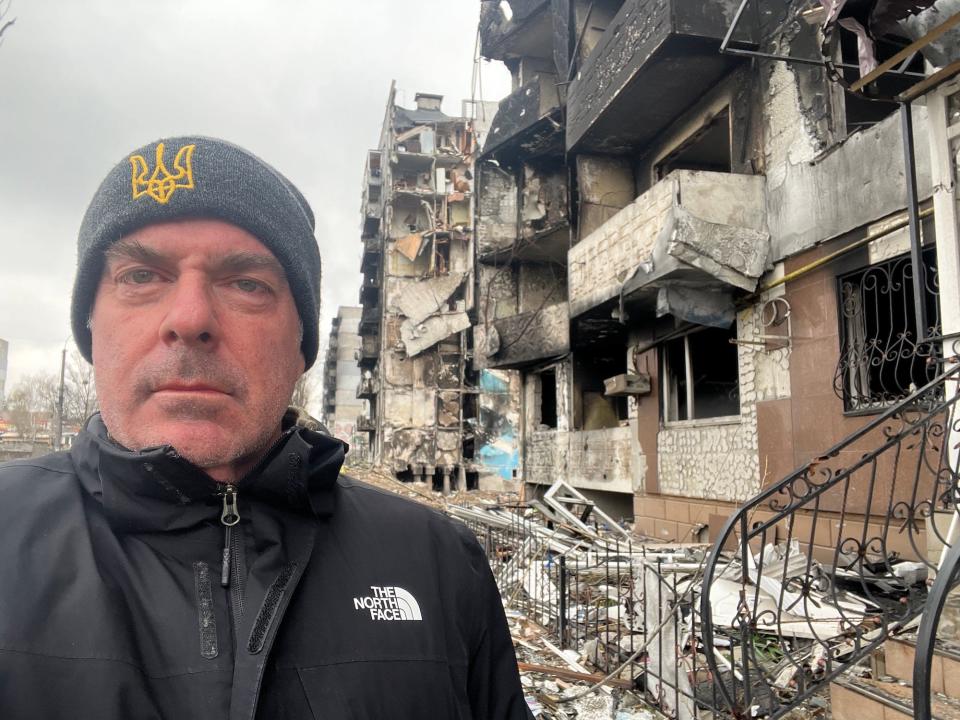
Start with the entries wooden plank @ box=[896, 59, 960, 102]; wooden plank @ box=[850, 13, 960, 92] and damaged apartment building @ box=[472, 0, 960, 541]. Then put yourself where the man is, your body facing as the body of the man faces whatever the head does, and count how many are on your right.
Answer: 0

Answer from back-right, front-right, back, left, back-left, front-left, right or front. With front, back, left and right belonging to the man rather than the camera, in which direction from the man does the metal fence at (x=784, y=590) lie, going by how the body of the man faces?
back-left

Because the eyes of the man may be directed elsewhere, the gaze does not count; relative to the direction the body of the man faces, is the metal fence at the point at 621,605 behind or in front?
behind

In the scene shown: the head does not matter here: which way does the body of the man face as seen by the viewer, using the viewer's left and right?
facing the viewer

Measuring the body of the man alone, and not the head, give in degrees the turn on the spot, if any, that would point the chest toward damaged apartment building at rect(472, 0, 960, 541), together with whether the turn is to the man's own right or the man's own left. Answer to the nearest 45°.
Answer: approximately 135° to the man's own left

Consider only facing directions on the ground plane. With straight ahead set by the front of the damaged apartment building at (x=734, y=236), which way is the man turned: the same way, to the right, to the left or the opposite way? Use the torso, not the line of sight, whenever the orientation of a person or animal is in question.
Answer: to the left

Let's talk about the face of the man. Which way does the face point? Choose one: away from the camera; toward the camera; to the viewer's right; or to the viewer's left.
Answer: toward the camera

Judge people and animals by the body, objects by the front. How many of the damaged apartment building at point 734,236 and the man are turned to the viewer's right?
0

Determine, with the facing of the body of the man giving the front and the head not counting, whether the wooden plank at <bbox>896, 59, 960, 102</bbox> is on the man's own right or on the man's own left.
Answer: on the man's own left

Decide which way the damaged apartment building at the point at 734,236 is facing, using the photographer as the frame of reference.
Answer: facing the viewer and to the left of the viewer

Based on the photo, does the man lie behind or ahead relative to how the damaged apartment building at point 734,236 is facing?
ahead

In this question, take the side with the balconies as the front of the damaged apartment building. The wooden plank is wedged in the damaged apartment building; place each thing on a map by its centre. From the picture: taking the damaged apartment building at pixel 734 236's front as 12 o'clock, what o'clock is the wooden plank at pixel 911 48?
The wooden plank is roughly at 10 o'clock from the damaged apartment building.

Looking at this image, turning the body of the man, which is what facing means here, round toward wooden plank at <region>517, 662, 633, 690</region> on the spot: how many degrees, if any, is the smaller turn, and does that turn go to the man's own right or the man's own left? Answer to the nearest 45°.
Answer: approximately 135° to the man's own left
